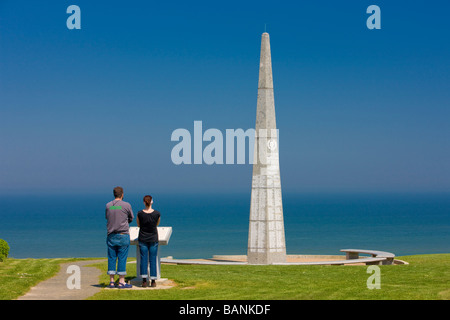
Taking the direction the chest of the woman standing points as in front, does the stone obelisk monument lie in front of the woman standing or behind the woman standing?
in front

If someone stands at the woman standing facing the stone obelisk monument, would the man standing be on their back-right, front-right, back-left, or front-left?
back-left

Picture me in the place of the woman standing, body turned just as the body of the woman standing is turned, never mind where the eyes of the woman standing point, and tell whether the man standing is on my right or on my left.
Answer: on my left

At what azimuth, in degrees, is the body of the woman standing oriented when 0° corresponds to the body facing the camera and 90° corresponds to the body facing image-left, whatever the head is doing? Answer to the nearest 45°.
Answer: approximately 180°

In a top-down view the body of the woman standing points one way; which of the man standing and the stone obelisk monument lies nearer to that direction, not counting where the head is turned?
the stone obelisk monument
